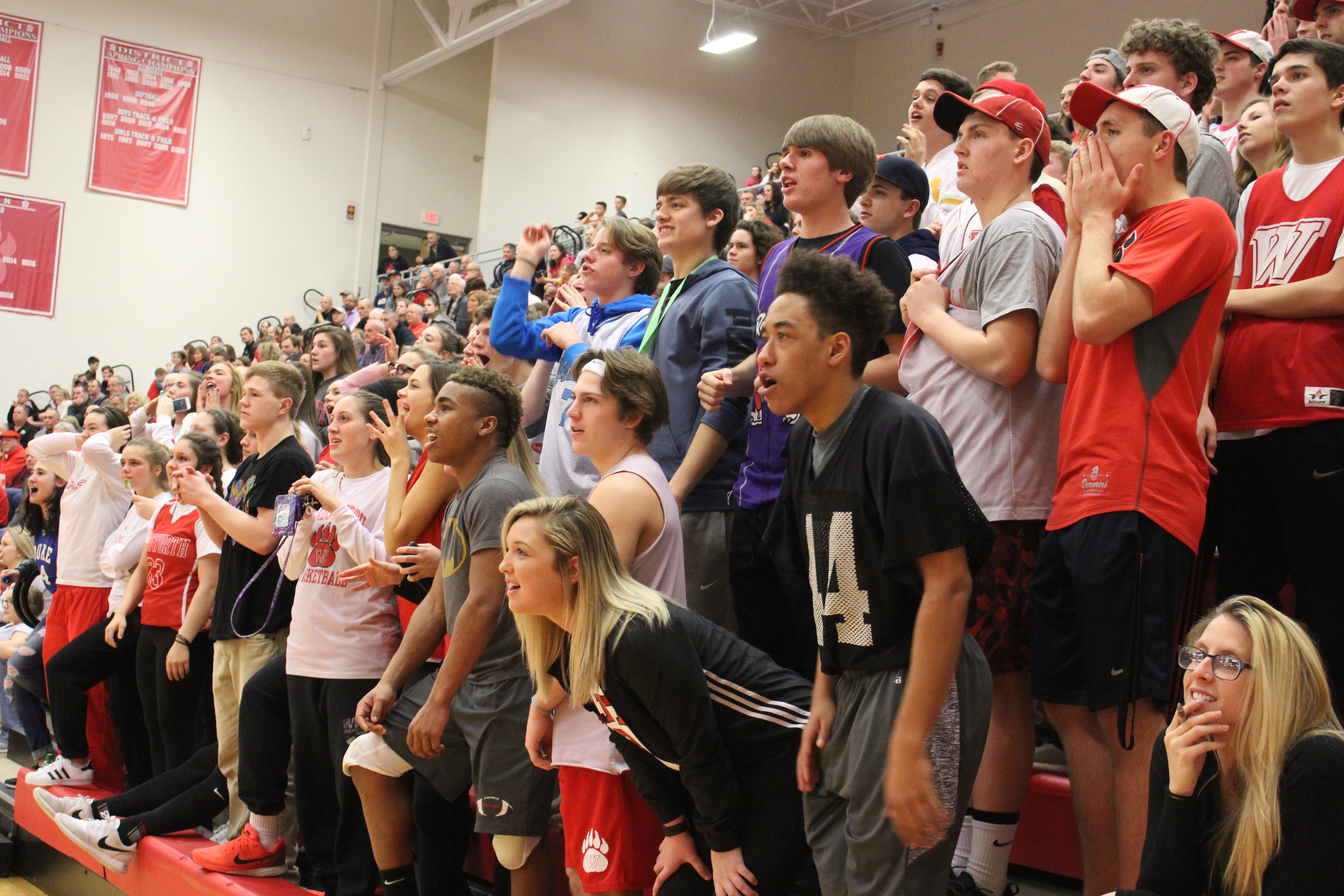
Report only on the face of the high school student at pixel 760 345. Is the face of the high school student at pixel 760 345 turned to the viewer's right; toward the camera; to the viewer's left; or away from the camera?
to the viewer's left

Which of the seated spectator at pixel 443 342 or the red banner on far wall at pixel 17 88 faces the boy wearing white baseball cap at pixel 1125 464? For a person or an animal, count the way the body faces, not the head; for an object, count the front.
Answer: the red banner on far wall

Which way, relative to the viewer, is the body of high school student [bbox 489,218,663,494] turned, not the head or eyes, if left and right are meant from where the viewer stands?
facing the viewer and to the left of the viewer

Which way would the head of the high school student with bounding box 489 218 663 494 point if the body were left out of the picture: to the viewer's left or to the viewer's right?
to the viewer's left

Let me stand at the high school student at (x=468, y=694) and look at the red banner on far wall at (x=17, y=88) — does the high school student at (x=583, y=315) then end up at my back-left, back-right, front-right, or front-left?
front-right

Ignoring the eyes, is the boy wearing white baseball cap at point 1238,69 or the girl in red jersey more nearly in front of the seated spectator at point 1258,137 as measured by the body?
the girl in red jersey

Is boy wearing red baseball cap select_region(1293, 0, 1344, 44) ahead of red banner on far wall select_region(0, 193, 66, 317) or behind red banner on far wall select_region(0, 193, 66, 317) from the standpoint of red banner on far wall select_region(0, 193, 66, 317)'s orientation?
ahead

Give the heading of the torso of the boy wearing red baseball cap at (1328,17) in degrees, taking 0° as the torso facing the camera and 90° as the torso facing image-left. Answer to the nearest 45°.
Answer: approximately 45°

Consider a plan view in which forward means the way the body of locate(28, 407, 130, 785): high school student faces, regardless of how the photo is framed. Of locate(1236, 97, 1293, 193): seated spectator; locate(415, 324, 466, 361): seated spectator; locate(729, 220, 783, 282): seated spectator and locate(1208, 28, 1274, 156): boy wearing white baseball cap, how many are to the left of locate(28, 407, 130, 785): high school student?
4

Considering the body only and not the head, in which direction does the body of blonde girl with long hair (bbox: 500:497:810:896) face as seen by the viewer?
to the viewer's left

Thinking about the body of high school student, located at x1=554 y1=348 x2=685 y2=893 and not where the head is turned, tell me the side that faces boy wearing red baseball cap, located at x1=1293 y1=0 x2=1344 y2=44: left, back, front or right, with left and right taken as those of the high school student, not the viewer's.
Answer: back

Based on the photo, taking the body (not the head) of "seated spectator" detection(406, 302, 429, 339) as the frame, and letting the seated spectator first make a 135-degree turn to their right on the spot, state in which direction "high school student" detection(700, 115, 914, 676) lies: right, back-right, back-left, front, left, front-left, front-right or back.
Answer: back

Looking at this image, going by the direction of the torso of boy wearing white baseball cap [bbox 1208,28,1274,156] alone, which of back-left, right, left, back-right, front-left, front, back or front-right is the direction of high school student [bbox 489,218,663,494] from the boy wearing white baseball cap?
front

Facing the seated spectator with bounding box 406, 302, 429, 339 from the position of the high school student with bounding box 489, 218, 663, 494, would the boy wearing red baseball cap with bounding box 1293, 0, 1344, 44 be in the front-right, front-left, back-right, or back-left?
back-right
